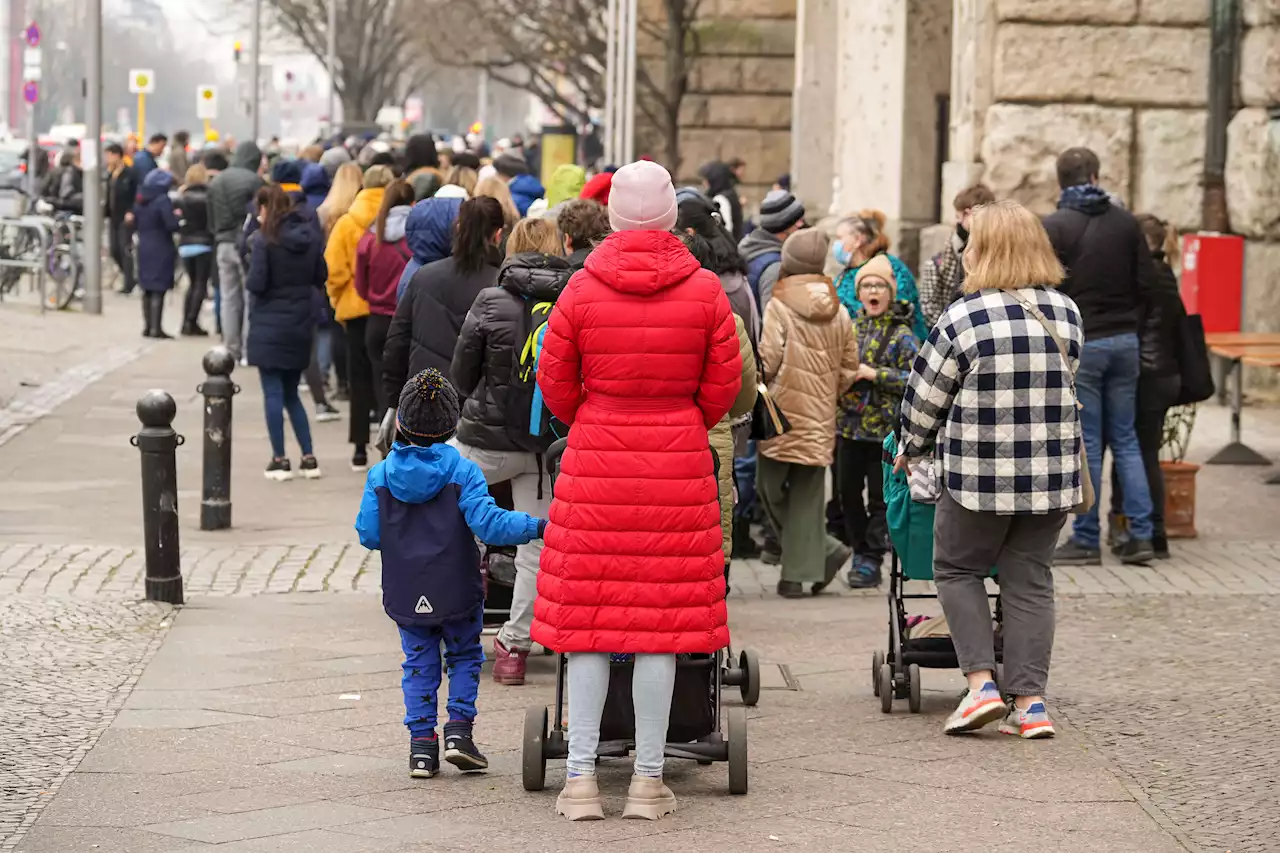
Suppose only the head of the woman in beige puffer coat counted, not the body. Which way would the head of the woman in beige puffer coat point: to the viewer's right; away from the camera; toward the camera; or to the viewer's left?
away from the camera

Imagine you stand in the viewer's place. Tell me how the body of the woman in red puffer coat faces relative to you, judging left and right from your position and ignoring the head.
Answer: facing away from the viewer

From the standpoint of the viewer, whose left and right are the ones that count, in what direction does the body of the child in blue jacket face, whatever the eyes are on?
facing away from the viewer

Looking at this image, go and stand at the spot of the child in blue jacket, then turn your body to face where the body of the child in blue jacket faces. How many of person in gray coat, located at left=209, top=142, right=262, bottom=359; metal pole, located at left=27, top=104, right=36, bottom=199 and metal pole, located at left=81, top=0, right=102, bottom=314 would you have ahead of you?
3

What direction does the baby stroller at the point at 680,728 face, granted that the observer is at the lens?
facing away from the viewer

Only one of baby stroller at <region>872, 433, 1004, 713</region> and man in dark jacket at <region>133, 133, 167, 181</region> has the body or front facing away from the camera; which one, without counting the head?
the baby stroller

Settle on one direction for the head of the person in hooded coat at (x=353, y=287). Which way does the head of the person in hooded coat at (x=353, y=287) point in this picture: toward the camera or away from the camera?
away from the camera

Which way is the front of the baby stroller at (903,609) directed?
away from the camera

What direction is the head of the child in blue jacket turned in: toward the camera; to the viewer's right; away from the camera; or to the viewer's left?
away from the camera
